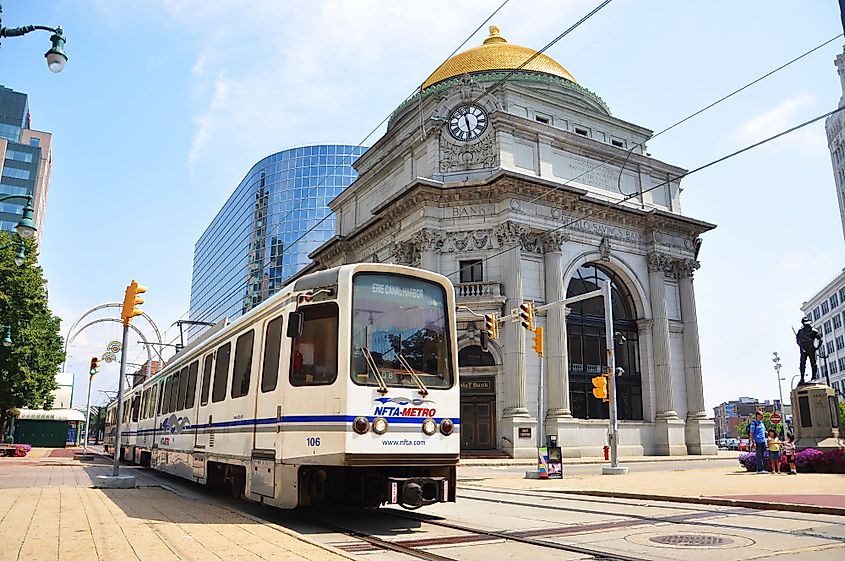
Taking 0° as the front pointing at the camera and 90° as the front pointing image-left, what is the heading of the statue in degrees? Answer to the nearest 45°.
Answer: approximately 45°

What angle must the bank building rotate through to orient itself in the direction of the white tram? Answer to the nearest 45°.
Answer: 0° — it already faces it

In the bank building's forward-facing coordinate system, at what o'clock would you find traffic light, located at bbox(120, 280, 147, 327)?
The traffic light is roughly at 1 o'clock from the bank building.

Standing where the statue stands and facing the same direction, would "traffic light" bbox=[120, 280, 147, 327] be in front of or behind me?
in front

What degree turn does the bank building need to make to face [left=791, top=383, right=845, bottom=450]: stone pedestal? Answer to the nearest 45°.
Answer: approximately 45° to its left

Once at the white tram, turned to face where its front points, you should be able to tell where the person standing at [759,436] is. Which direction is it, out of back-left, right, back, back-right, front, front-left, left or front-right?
left

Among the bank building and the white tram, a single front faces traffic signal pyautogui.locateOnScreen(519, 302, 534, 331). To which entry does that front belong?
the bank building

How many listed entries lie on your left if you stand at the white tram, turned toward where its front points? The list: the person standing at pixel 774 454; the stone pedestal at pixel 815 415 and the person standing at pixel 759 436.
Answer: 3
